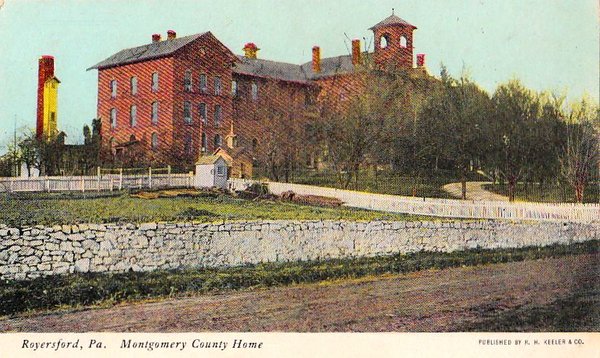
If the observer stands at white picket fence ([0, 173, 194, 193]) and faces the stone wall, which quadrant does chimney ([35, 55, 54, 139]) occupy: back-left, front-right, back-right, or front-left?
back-left
